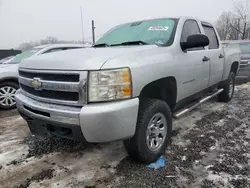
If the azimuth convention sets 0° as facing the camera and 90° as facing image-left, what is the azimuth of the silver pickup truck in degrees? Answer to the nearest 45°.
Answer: approximately 45°
